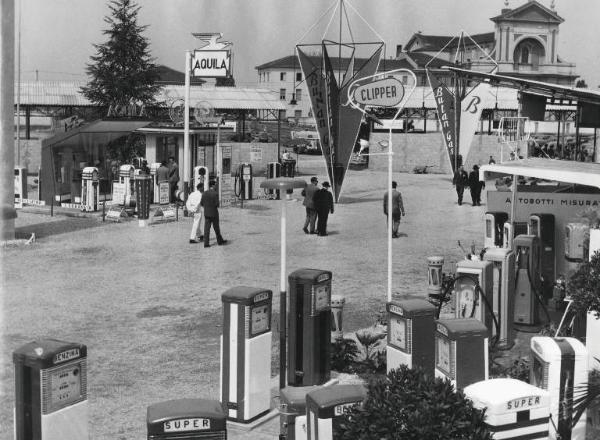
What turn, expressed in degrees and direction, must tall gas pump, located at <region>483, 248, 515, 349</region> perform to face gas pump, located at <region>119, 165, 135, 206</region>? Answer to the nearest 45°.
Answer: approximately 90° to its right

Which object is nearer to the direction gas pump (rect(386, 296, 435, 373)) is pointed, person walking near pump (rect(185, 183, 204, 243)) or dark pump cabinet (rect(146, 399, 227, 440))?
the dark pump cabinet

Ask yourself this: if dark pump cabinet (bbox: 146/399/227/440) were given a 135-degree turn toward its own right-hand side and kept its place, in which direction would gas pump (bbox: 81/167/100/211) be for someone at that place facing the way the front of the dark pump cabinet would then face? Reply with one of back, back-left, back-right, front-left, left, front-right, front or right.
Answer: front-right

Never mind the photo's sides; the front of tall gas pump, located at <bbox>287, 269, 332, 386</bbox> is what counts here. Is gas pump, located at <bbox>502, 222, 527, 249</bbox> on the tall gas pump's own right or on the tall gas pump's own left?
on the tall gas pump's own left

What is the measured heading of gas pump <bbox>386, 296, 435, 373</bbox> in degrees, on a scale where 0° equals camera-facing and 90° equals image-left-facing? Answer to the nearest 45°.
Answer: approximately 45°

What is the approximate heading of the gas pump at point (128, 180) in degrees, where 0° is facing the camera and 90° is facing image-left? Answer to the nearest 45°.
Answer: approximately 315°

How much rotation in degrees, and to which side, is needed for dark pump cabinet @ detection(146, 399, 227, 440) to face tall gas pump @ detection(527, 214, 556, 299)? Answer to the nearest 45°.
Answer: approximately 135° to its left
